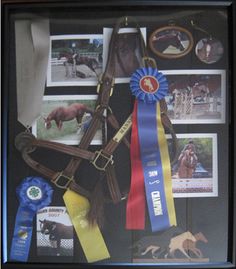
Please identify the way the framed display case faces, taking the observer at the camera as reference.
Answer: facing the viewer

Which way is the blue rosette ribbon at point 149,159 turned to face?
toward the camera

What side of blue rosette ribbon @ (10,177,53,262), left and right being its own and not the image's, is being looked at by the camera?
front

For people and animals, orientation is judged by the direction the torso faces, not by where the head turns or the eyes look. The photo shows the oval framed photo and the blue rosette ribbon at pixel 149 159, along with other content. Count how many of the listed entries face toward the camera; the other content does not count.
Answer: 2

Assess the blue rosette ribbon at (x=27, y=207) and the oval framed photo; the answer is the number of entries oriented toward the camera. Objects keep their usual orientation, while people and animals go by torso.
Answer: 2

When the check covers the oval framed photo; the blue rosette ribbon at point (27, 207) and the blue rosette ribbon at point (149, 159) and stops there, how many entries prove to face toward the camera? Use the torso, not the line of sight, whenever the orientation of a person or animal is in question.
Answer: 3
